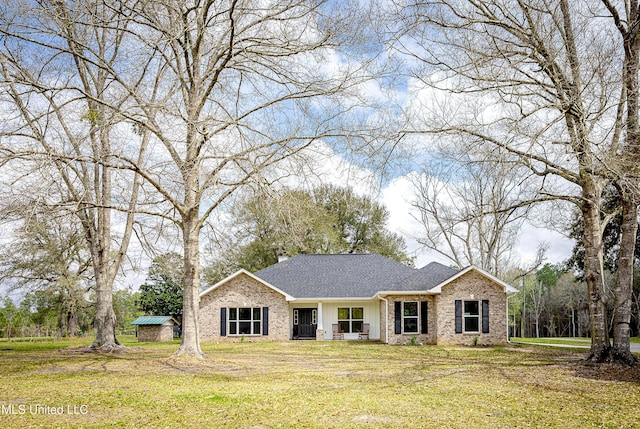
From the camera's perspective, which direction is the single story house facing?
toward the camera

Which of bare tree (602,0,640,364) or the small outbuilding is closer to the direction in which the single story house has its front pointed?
the bare tree

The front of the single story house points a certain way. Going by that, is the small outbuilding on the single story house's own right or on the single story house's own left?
on the single story house's own right

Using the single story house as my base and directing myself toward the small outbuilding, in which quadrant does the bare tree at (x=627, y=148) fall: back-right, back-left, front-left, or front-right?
back-left

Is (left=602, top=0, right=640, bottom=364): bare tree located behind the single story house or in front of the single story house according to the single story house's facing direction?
in front
